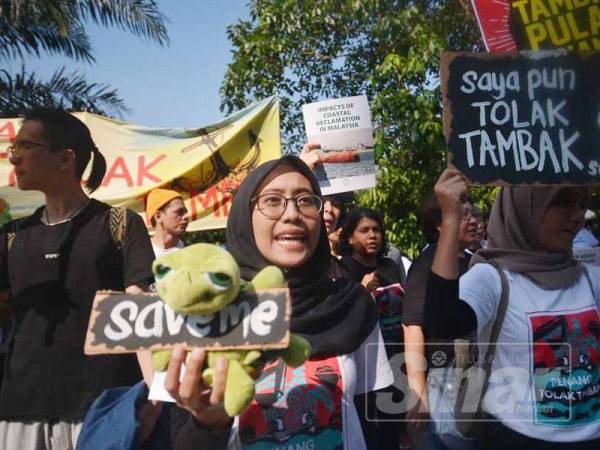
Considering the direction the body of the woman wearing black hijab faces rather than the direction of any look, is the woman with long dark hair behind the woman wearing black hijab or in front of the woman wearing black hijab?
behind

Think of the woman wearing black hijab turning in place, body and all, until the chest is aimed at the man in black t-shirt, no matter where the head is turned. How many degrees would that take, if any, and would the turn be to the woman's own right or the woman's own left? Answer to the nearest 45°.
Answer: approximately 135° to the woman's own right

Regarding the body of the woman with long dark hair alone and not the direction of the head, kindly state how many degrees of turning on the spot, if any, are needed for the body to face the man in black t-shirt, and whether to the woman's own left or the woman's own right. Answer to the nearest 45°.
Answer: approximately 90° to the woman's own right

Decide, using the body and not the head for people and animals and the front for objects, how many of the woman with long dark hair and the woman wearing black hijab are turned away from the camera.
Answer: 0

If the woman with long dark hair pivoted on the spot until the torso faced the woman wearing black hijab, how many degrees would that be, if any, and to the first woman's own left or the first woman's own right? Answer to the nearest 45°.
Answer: approximately 45° to the first woman's own right

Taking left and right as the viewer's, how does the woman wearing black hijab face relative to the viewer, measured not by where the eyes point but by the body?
facing the viewer
